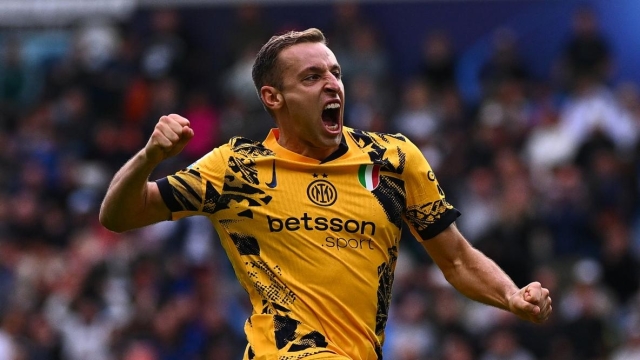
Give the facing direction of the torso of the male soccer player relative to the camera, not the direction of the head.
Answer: toward the camera

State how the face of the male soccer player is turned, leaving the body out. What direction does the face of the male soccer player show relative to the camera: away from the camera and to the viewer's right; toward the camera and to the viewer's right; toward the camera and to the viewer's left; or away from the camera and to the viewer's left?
toward the camera and to the viewer's right
